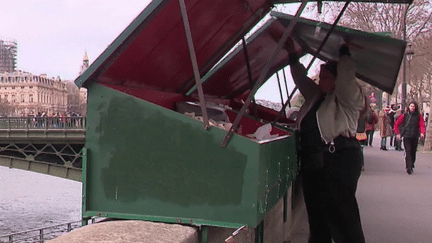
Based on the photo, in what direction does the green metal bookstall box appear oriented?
to the viewer's right

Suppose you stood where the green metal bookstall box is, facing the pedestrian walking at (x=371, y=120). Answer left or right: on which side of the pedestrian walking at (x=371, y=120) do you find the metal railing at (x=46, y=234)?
left

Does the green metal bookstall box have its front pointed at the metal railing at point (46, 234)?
no

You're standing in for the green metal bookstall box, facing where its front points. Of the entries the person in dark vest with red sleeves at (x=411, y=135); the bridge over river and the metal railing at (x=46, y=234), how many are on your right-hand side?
0

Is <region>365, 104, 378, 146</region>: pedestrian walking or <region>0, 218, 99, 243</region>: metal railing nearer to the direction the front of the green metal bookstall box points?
the pedestrian walking

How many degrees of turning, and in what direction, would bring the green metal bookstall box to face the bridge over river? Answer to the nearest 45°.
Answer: approximately 90° to its left

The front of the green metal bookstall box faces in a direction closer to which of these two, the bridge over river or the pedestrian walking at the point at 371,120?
the pedestrian walking

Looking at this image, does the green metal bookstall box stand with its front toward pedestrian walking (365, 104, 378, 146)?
no

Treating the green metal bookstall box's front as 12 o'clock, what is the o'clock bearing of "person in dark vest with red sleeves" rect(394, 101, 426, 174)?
The person in dark vest with red sleeves is roughly at 10 o'clock from the green metal bookstall box.
